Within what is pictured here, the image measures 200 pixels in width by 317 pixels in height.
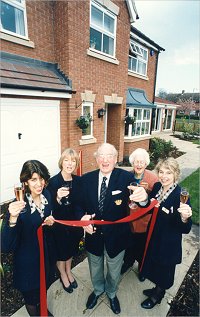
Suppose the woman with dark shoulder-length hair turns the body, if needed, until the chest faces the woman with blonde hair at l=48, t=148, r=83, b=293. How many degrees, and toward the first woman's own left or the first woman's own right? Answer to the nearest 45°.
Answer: approximately 90° to the first woman's own left

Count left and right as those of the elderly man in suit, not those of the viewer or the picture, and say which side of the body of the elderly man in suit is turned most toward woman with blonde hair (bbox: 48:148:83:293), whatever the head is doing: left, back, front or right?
right

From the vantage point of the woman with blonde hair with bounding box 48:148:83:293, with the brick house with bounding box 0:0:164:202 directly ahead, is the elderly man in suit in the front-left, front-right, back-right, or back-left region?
back-right

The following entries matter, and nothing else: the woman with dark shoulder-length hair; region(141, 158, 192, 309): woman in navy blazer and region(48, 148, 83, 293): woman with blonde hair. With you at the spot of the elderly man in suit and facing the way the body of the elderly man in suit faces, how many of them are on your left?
1

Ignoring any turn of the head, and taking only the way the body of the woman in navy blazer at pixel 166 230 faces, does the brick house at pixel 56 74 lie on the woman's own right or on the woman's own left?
on the woman's own right

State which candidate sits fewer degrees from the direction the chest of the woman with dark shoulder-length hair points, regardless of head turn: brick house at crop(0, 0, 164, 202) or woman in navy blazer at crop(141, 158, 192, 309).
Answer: the woman in navy blazer

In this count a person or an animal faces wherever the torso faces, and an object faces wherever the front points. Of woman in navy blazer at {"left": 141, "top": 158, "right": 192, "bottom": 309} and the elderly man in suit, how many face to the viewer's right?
0

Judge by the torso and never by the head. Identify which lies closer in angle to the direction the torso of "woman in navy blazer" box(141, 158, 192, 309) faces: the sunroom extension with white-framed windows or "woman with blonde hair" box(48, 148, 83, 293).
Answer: the woman with blonde hair

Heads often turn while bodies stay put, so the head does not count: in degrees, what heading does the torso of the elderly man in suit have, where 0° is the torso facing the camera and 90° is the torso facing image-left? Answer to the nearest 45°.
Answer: approximately 0°

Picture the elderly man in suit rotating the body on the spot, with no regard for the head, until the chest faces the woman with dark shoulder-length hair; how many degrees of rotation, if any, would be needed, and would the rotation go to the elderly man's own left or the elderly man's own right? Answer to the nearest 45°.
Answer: approximately 45° to the elderly man's own right

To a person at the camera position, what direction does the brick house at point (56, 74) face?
facing the viewer and to the right of the viewer
